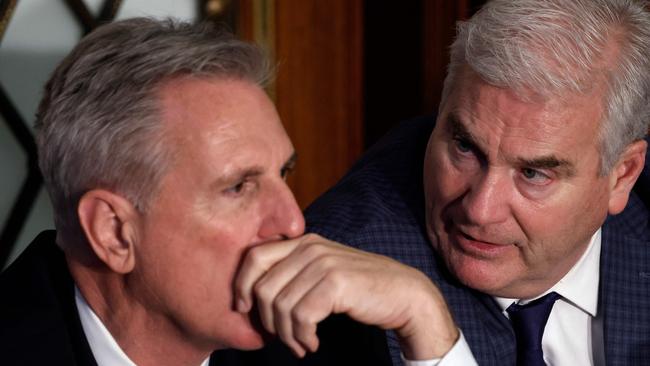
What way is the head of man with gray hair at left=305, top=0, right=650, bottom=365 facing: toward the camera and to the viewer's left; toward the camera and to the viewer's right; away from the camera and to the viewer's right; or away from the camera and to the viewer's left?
toward the camera and to the viewer's left

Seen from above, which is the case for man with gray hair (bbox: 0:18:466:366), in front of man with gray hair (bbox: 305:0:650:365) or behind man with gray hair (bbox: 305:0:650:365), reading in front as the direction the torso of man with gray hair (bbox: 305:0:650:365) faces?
in front

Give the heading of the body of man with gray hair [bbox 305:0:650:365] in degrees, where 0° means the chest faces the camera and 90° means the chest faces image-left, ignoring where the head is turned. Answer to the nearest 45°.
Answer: approximately 45°
